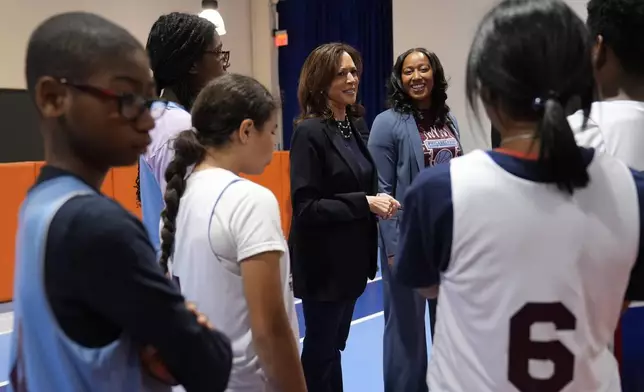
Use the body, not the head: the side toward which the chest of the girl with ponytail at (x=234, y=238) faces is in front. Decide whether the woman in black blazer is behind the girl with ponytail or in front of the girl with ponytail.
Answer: in front

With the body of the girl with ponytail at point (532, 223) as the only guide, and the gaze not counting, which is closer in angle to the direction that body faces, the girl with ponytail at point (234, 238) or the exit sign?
the exit sign

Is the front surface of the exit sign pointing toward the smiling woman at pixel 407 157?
yes

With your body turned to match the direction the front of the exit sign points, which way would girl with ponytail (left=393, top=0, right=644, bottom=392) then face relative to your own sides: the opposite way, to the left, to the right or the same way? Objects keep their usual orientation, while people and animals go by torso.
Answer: the opposite way

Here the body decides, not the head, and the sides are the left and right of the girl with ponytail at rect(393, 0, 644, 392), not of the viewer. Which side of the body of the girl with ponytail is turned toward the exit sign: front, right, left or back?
front

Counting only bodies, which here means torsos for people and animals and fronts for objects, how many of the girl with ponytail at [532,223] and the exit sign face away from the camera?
1

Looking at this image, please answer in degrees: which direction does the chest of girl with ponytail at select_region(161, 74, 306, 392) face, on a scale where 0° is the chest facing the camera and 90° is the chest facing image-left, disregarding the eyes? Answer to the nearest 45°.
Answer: approximately 225°

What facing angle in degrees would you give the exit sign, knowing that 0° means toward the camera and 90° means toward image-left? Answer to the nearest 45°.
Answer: approximately 0°

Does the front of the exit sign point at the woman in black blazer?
yes

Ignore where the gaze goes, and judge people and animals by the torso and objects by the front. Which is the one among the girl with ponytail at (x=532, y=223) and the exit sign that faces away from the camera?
the girl with ponytail

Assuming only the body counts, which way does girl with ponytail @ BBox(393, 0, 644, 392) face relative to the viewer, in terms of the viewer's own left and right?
facing away from the viewer

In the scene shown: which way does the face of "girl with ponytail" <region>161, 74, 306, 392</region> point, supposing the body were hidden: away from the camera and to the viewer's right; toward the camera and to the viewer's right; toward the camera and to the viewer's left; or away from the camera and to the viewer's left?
away from the camera and to the viewer's right
